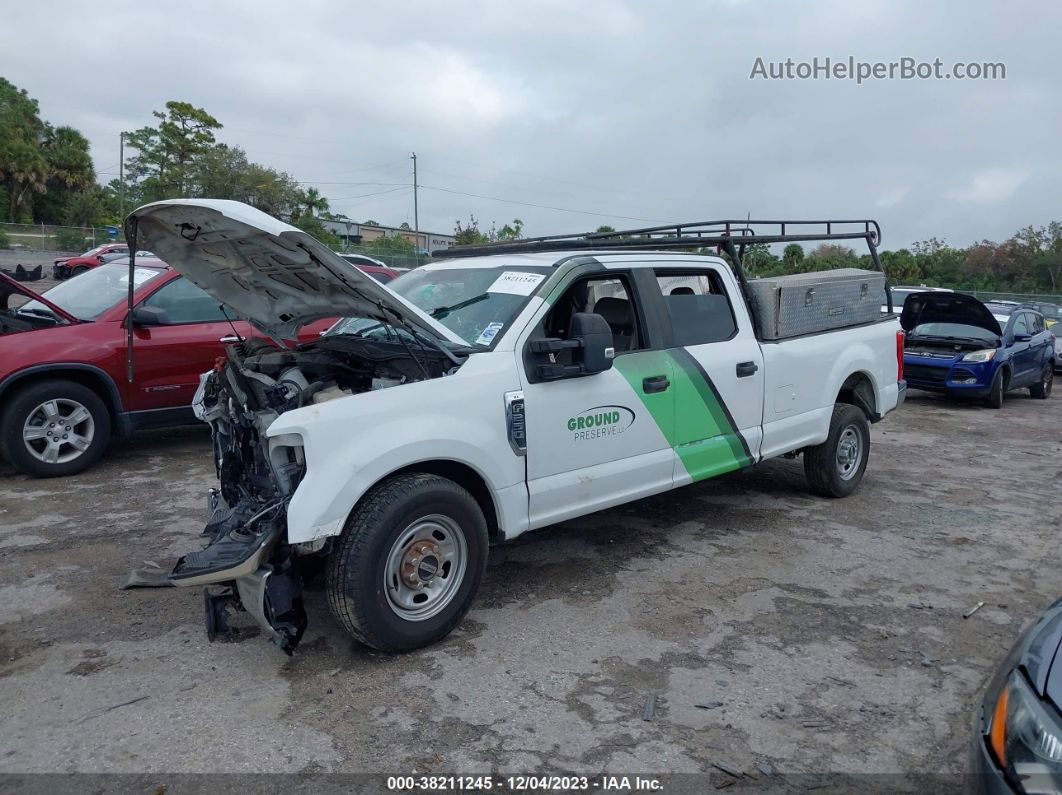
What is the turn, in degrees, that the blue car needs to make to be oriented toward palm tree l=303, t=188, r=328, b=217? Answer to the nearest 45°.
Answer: approximately 90° to its right

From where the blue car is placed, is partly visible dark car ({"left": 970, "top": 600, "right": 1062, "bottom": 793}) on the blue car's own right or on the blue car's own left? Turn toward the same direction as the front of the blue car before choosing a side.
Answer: on the blue car's own left

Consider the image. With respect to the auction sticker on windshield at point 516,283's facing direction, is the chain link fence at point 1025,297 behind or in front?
behind

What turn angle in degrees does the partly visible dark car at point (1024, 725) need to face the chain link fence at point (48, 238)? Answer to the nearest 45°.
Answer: approximately 90° to its right

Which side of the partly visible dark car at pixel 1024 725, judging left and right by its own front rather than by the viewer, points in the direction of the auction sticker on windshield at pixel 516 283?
right

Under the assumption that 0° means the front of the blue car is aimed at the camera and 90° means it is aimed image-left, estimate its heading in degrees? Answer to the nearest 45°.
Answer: approximately 45°
